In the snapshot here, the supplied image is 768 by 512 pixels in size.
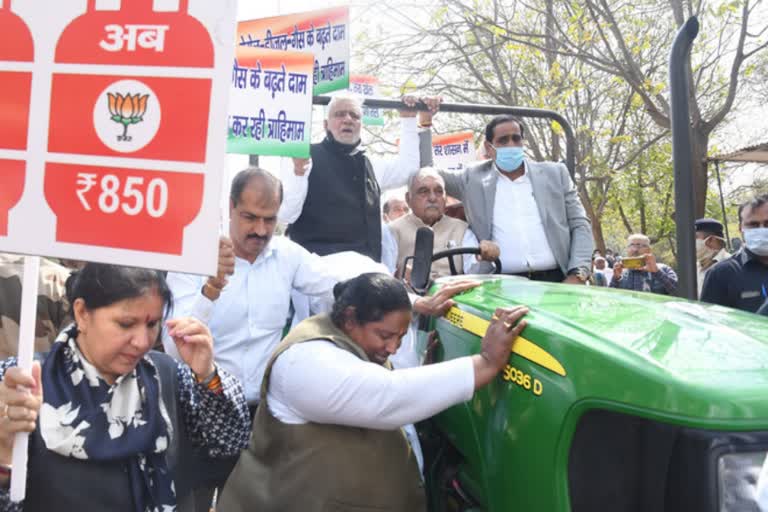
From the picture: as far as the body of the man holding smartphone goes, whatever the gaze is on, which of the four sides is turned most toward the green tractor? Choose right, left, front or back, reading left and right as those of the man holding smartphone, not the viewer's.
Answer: front

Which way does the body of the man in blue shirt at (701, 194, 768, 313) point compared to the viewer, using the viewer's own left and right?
facing the viewer

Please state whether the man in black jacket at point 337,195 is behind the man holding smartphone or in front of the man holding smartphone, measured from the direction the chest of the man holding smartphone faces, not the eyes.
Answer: in front

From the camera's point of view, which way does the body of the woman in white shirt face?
to the viewer's right

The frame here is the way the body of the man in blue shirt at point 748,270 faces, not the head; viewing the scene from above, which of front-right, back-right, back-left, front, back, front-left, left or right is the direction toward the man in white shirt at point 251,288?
front-right

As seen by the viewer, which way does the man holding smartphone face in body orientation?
toward the camera

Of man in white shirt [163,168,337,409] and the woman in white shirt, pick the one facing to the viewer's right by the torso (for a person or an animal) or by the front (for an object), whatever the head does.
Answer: the woman in white shirt

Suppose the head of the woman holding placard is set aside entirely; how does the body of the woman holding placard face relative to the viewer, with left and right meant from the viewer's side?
facing the viewer and to the right of the viewer

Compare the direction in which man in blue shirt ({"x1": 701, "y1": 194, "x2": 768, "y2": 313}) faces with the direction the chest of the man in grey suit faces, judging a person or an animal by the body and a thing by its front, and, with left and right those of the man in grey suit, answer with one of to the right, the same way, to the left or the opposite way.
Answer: the same way

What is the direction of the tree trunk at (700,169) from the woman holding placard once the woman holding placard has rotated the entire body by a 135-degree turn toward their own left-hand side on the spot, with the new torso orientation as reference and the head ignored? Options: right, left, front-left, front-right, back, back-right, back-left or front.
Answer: front-right

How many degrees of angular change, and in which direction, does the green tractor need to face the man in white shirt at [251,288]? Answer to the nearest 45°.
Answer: approximately 180°

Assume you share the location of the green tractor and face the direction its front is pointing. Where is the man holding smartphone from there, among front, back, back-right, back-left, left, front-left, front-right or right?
back-left

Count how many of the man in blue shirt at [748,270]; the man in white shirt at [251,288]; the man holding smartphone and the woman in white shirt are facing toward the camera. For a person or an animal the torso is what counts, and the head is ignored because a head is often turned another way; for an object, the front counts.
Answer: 3

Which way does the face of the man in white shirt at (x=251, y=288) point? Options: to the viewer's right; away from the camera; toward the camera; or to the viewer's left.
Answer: toward the camera

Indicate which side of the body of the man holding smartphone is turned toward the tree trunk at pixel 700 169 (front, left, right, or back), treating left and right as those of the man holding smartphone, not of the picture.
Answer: back

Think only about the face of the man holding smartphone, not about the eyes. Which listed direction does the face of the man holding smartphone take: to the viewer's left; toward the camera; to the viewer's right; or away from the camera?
toward the camera

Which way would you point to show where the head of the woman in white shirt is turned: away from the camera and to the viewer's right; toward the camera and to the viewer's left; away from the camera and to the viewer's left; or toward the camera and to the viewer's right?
toward the camera and to the viewer's right

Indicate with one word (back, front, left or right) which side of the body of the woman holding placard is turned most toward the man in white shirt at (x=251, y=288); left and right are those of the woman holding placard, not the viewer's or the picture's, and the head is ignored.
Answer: left
